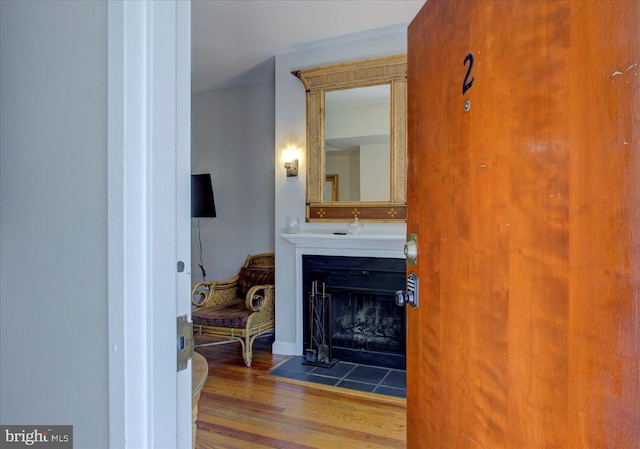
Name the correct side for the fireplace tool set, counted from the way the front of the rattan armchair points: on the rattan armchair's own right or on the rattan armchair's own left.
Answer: on the rattan armchair's own left

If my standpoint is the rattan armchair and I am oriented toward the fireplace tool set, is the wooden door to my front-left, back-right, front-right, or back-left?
front-right

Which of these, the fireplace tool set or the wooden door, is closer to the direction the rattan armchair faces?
the wooden door

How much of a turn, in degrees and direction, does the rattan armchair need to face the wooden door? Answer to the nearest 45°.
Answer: approximately 45° to its left
